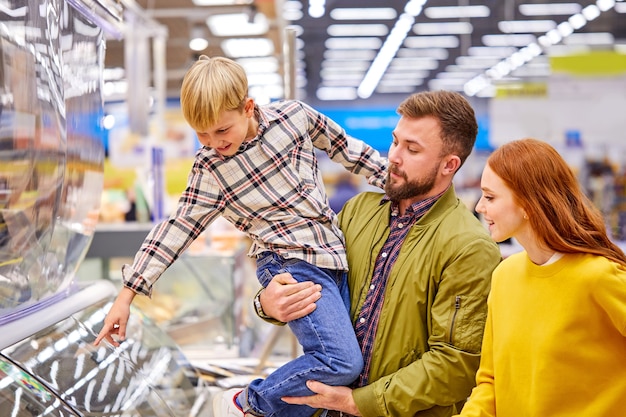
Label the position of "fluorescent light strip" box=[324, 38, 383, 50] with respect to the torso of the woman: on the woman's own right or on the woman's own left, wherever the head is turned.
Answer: on the woman's own right

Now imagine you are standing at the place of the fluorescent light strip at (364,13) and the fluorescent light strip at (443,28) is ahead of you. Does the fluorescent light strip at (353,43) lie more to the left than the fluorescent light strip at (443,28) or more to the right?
left

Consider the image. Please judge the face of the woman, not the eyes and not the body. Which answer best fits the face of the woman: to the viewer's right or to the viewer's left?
to the viewer's left

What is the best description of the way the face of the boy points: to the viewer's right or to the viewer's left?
to the viewer's left

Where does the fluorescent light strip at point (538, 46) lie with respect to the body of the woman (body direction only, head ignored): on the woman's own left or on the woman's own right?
on the woman's own right

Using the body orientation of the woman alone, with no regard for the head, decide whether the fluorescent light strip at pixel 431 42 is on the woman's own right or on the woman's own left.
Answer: on the woman's own right

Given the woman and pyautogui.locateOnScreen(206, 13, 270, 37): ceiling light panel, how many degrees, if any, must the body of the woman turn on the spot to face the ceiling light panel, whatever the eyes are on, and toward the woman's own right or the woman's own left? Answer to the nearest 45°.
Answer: approximately 90° to the woman's own right

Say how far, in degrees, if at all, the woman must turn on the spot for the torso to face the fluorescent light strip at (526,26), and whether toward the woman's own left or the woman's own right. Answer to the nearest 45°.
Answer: approximately 135° to the woman's own right

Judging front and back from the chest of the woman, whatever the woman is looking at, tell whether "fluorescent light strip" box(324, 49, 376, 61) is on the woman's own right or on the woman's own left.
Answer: on the woman's own right

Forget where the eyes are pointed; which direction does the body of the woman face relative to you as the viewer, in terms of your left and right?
facing the viewer and to the left of the viewer

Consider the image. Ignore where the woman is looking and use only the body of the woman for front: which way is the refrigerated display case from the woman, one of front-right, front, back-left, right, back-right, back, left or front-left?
front-right

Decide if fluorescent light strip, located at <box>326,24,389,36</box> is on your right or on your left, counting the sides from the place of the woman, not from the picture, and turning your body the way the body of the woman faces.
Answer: on your right

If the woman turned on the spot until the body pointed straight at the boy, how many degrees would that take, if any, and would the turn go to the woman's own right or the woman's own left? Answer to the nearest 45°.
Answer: approximately 45° to the woman's own right

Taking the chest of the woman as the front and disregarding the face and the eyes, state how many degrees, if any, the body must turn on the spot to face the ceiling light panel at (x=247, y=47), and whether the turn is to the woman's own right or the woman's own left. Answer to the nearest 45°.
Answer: approximately 90° to the woman's own right

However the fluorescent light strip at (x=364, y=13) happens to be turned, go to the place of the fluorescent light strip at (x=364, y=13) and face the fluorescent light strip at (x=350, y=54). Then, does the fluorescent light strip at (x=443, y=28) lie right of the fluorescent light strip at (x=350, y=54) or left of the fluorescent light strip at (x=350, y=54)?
right
